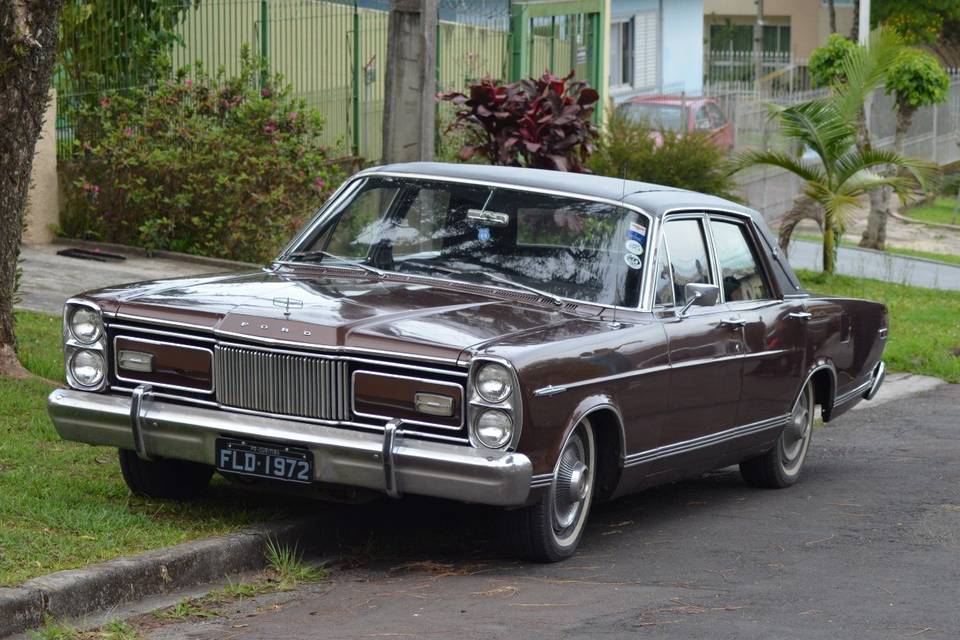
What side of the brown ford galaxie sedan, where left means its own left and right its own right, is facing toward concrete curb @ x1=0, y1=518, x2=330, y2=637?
front

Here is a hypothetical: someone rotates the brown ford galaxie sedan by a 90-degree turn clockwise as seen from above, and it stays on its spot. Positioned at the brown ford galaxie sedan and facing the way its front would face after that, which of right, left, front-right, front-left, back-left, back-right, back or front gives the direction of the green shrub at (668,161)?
front-right

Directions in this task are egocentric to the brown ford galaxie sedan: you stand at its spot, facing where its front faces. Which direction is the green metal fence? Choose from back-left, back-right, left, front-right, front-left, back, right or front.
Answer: back-right

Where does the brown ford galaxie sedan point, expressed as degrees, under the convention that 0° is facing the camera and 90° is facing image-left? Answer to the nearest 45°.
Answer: approximately 45°

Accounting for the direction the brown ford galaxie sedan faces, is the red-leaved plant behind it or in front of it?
behind

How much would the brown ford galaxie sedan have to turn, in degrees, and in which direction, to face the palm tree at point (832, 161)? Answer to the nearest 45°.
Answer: approximately 135° to its right

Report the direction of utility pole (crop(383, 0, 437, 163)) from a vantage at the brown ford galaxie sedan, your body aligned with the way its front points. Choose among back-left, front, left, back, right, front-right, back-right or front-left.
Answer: back-right

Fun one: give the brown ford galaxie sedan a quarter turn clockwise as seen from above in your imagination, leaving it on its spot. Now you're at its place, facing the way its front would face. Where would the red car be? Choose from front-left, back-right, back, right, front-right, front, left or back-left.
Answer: front-right
